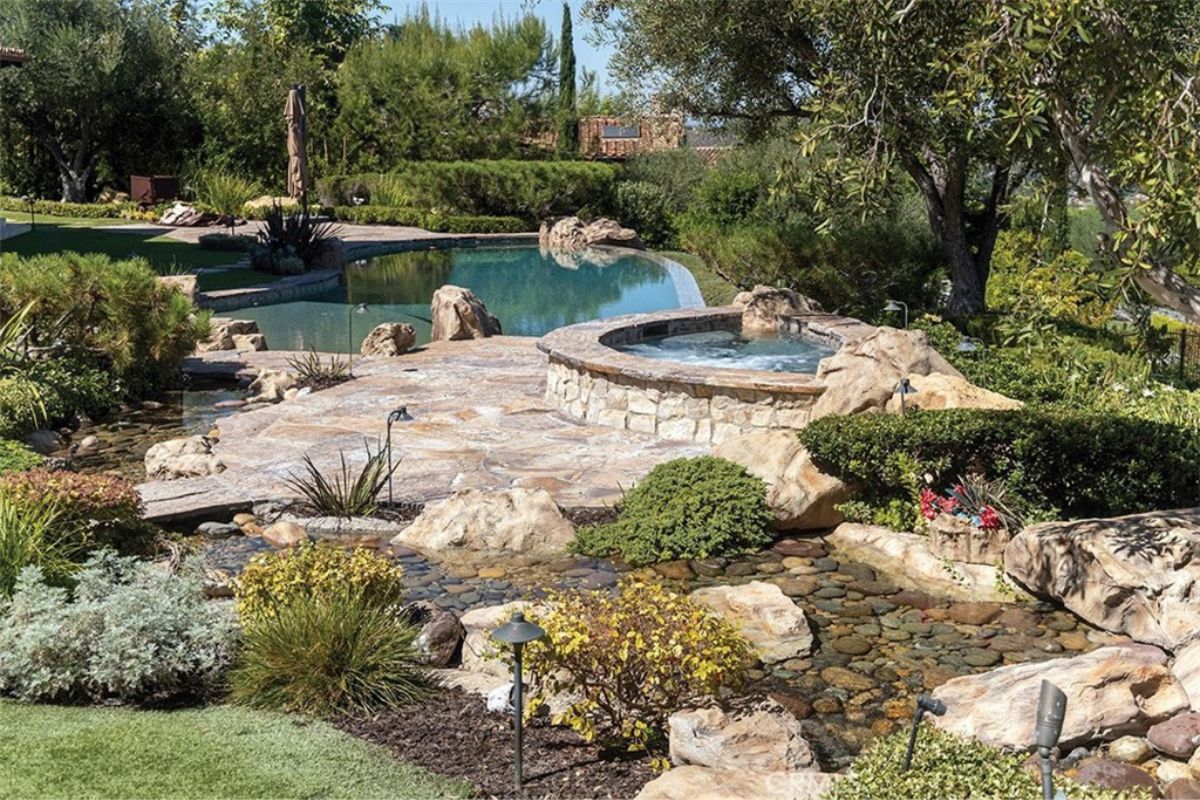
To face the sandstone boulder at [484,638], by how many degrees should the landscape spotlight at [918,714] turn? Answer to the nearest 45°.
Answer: approximately 135° to its left

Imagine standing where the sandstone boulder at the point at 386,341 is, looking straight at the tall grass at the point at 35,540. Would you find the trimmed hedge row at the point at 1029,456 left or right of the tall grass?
left

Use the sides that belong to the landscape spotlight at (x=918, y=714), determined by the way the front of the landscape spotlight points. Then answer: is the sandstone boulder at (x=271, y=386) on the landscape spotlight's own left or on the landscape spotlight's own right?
on the landscape spotlight's own left

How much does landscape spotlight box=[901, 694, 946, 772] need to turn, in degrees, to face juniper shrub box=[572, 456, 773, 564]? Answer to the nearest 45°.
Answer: approximately 90° to its left

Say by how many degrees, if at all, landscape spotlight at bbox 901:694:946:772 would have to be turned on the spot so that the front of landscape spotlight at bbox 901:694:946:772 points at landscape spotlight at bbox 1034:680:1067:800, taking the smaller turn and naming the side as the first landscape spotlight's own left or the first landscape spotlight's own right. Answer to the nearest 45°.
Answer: approximately 45° to the first landscape spotlight's own right
